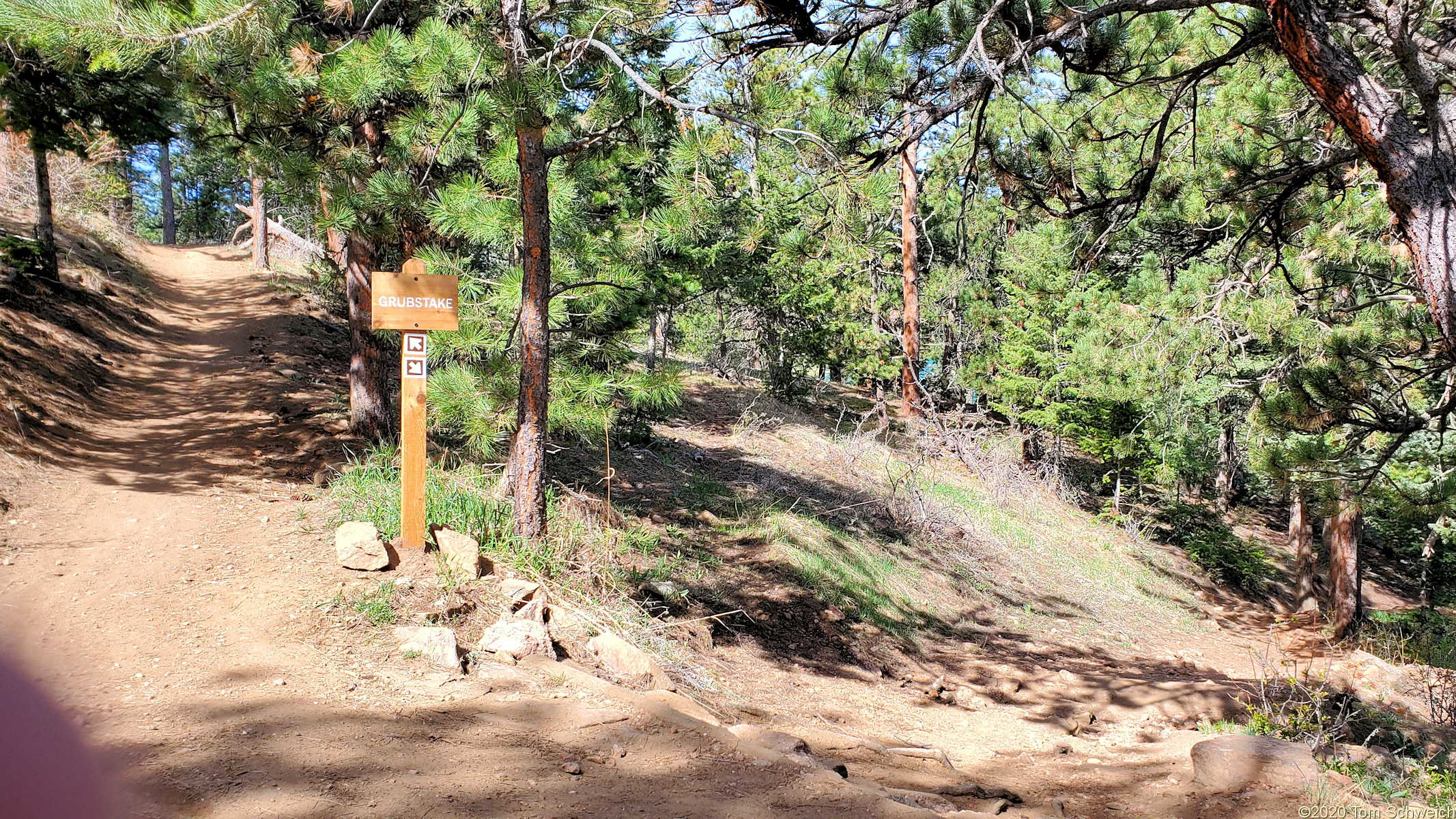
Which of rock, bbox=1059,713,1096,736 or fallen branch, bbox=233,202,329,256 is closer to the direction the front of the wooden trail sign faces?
the rock

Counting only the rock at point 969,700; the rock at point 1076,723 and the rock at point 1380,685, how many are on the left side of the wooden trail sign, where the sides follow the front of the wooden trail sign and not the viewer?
3

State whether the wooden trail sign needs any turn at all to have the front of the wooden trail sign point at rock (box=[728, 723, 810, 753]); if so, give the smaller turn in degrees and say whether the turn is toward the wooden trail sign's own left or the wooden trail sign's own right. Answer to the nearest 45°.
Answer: approximately 45° to the wooden trail sign's own left

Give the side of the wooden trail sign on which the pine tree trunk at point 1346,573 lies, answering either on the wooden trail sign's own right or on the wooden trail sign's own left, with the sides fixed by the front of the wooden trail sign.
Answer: on the wooden trail sign's own left

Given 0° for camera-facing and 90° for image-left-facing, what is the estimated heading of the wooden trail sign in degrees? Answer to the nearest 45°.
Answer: approximately 0°

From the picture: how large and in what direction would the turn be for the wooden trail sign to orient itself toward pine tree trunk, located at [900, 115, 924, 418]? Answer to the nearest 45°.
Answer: approximately 135° to its left

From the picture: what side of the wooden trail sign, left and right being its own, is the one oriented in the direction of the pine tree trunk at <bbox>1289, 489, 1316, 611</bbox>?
left

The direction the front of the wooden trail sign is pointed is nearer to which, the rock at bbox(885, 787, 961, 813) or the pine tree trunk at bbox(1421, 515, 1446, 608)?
the rock

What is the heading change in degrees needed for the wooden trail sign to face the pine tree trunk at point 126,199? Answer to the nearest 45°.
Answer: approximately 180°

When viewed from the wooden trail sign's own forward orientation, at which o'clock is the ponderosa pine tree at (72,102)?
The ponderosa pine tree is roughly at 5 o'clock from the wooden trail sign.

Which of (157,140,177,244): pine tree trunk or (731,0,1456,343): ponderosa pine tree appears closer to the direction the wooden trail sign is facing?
the ponderosa pine tree

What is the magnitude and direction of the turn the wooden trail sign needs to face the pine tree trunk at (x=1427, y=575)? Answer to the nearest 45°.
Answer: approximately 90° to its left
